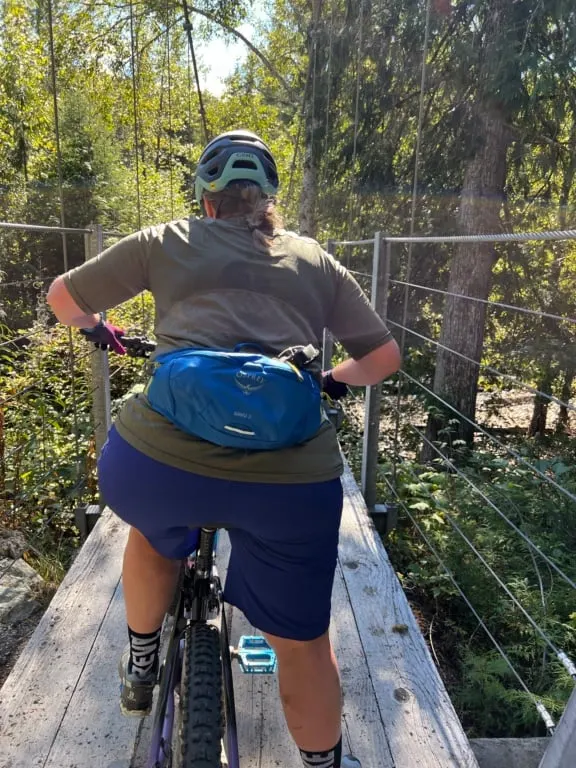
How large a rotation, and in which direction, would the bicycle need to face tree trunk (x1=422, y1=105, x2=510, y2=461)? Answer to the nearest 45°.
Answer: approximately 45° to its right

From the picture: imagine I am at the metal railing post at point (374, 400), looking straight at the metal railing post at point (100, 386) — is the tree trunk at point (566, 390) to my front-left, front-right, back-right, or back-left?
back-right

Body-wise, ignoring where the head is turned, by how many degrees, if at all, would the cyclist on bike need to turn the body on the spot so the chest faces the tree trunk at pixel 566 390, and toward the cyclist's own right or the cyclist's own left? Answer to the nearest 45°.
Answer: approximately 45° to the cyclist's own right

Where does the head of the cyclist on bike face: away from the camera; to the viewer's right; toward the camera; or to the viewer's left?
away from the camera

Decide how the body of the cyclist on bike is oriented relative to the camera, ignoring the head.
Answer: away from the camera

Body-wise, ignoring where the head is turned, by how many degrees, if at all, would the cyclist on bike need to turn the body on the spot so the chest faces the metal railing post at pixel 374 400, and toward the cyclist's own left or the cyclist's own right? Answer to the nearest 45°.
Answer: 0° — they already face it

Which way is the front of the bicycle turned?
away from the camera

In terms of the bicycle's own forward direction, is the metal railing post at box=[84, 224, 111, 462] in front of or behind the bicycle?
in front

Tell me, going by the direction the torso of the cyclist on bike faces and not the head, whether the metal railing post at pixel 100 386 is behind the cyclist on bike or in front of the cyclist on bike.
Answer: in front

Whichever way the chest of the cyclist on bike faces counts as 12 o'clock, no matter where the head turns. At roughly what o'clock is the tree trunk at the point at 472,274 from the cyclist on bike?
The tree trunk is roughly at 1 o'clock from the cyclist on bike.
